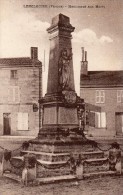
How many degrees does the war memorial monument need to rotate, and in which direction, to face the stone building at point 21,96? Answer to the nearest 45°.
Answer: approximately 180°

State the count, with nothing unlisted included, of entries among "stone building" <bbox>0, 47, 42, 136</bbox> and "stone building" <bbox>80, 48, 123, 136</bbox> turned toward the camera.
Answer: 2

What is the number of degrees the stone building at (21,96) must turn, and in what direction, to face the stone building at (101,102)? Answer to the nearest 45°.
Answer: approximately 90° to its left

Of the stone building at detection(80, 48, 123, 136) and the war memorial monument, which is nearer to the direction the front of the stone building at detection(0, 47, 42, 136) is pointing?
the war memorial monument

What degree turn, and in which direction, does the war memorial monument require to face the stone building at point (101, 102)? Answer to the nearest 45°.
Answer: approximately 90° to its left

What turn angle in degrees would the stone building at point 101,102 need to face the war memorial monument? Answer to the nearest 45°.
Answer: approximately 45° to its right

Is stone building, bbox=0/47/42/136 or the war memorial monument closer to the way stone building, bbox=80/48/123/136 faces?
the war memorial monument

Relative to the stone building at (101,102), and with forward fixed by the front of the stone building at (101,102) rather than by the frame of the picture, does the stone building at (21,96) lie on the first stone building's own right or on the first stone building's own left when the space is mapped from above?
on the first stone building's own right
